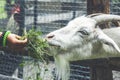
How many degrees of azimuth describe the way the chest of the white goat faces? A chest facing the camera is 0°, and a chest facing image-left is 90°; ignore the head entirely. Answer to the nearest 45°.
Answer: approximately 90°
